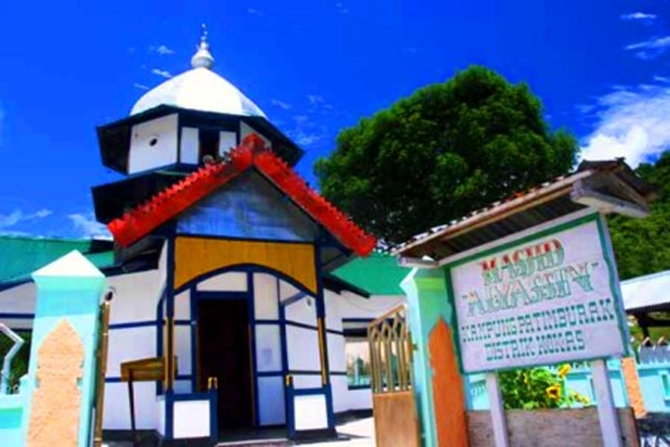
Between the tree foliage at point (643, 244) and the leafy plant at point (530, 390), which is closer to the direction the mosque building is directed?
the leafy plant

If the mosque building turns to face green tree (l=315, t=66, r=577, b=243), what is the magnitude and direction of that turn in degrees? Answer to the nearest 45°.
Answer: approximately 135° to its left

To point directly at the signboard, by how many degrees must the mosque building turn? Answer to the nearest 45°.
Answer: approximately 45° to its left

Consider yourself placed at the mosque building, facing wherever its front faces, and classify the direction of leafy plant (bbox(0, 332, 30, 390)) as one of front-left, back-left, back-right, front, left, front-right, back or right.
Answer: back-right

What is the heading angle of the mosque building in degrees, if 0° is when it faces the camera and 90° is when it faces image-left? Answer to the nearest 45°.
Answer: approximately 0°

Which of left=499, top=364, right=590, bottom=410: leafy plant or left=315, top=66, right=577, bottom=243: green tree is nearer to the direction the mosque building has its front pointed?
the leafy plant

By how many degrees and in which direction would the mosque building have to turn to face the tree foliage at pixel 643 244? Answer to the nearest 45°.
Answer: approximately 135° to its left

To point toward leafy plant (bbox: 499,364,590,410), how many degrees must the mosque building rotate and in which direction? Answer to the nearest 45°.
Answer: approximately 45° to its left
